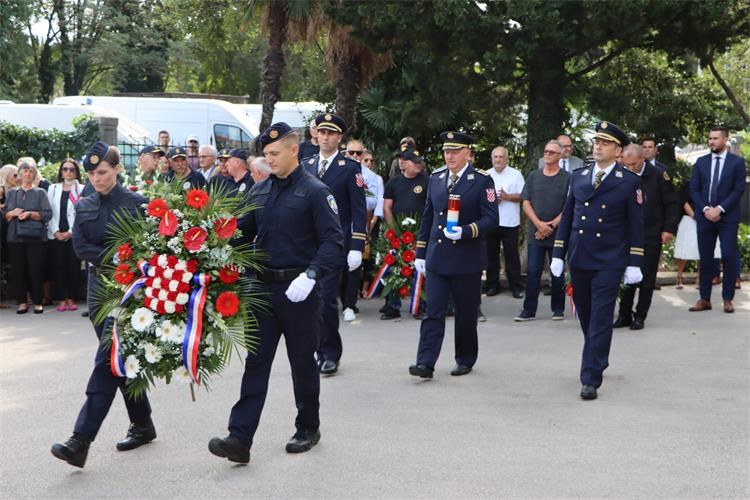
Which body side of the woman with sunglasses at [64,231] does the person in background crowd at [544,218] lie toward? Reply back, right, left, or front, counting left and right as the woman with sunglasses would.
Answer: left

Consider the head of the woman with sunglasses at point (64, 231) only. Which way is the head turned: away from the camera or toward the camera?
toward the camera

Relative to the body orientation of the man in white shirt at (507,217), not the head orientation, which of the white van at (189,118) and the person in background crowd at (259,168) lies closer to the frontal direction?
the person in background crowd

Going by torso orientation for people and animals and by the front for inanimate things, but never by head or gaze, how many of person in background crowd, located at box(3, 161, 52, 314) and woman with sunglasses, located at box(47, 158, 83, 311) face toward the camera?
2

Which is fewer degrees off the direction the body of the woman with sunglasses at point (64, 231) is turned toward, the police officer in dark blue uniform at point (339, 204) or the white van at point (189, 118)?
the police officer in dark blue uniform

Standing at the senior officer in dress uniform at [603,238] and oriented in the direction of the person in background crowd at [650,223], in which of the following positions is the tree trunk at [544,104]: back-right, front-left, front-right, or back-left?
front-left

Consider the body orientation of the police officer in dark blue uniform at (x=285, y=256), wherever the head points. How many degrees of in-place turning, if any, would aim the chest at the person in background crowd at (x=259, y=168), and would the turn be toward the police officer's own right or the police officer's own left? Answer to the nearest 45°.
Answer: approximately 135° to the police officer's own right

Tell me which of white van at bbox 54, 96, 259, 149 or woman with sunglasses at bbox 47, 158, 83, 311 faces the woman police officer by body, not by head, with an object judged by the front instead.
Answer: the woman with sunglasses

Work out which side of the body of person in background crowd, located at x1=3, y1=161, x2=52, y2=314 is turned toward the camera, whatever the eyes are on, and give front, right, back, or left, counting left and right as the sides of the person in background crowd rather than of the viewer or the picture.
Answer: front

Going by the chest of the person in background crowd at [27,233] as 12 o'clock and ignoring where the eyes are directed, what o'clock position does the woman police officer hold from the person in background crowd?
The woman police officer is roughly at 12 o'clock from the person in background crowd.

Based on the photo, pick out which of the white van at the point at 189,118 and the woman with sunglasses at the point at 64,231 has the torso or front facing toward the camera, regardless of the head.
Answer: the woman with sunglasses

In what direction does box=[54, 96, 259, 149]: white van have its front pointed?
to the viewer's right

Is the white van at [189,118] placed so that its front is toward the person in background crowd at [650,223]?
no

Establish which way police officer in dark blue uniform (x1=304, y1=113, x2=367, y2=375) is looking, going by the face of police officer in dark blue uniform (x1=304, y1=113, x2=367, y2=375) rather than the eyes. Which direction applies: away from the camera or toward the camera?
toward the camera

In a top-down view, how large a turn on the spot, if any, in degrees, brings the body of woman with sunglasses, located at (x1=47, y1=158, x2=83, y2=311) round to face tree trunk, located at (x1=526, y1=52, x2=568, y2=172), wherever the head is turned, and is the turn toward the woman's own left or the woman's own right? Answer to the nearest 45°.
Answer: approximately 90° to the woman's own left

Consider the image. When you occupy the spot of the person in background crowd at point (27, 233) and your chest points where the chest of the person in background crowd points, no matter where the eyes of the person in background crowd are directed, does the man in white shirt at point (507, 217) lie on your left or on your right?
on your left

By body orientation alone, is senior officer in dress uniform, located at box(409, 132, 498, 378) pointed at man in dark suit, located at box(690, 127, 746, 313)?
no

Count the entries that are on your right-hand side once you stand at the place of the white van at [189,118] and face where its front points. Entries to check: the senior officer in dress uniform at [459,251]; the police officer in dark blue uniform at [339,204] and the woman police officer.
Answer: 3

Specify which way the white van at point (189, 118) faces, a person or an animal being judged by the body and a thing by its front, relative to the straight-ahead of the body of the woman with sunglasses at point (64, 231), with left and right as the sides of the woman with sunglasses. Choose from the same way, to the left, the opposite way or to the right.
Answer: to the left

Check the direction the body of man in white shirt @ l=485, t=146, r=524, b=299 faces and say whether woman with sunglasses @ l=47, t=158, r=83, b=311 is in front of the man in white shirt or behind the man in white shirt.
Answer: in front
